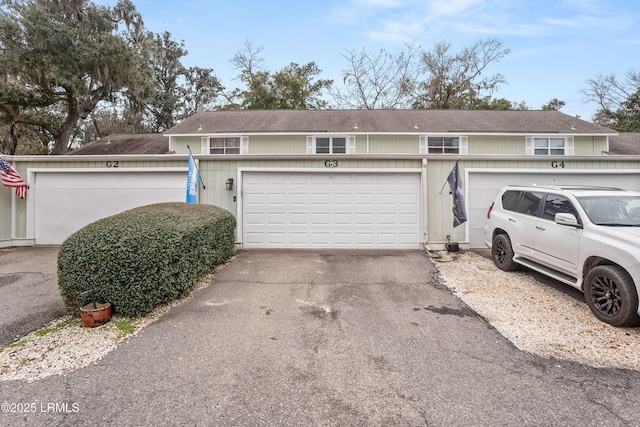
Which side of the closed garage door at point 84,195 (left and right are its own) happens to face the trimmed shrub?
front

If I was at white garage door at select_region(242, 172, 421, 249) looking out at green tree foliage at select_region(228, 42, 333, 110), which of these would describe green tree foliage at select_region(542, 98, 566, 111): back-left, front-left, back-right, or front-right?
front-right

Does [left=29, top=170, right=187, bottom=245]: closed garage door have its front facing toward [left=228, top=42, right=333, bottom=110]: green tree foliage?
no

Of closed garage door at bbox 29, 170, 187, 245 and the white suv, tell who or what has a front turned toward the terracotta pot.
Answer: the closed garage door

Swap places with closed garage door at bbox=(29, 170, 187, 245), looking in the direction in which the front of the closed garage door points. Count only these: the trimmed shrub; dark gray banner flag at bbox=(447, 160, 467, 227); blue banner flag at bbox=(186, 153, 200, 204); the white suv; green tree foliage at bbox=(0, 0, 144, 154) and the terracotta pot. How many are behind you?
1

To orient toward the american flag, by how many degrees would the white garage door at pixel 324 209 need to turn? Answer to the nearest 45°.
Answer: approximately 90° to its right

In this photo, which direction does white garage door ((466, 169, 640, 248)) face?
toward the camera

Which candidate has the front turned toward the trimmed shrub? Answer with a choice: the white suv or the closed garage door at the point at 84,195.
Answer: the closed garage door

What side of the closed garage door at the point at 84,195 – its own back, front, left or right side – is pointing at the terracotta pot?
front

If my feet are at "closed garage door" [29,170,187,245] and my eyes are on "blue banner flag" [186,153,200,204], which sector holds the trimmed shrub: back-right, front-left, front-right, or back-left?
front-right

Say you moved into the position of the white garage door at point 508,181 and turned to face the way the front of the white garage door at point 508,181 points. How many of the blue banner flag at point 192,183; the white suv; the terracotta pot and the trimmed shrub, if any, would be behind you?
0

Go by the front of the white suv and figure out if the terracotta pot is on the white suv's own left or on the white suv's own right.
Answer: on the white suv's own right

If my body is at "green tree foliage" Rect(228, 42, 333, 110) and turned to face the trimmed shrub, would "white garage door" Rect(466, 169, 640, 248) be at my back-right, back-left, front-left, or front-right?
front-left

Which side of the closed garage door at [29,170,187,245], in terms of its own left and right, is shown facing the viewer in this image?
front

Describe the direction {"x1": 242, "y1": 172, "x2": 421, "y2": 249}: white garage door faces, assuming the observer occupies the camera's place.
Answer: facing the viewer

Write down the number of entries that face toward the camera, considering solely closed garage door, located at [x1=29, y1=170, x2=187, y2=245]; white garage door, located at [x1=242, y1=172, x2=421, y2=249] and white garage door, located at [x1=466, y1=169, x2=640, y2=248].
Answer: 3

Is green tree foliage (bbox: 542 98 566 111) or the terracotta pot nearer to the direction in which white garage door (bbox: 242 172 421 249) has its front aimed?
the terracotta pot
